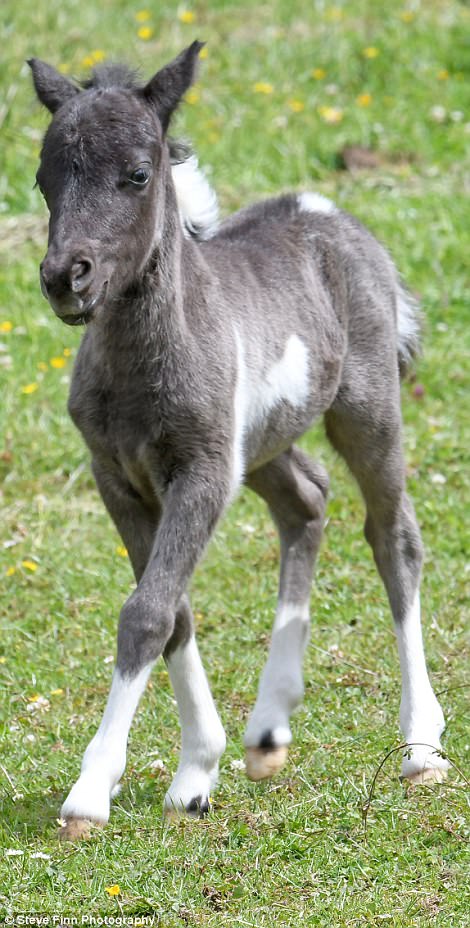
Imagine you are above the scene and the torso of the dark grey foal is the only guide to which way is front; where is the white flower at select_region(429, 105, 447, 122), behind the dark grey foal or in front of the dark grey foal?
behind

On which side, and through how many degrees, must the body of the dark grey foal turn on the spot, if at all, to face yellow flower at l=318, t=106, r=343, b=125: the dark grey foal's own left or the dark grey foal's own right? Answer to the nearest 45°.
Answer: approximately 135° to the dark grey foal's own right

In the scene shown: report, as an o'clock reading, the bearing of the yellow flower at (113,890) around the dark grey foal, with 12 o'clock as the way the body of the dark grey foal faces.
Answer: The yellow flower is roughly at 11 o'clock from the dark grey foal.

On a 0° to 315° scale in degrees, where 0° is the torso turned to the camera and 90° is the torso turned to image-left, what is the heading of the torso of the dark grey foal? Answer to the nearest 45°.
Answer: approximately 45°

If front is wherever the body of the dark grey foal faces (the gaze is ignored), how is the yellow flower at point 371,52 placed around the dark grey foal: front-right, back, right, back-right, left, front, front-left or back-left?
back-right

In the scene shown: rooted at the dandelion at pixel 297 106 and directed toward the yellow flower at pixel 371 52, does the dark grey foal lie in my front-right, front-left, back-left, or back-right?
back-right

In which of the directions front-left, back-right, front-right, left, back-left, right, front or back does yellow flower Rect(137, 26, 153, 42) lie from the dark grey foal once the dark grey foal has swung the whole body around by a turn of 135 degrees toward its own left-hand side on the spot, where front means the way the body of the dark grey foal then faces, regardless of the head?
left

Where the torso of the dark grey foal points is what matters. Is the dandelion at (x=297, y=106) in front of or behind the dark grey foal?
behind

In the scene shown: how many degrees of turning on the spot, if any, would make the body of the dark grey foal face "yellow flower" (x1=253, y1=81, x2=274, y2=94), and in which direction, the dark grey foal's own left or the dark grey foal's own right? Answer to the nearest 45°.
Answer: approximately 135° to the dark grey foal's own right

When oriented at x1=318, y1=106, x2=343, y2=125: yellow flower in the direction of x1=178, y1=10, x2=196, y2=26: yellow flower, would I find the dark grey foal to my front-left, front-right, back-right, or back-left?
back-left

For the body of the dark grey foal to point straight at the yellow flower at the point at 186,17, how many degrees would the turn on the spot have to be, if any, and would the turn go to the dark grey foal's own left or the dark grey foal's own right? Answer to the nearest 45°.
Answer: approximately 135° to the dark grey foal's own right
